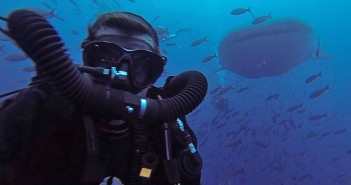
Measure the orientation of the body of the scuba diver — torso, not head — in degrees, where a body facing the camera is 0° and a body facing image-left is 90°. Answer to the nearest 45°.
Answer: approximately 315°
